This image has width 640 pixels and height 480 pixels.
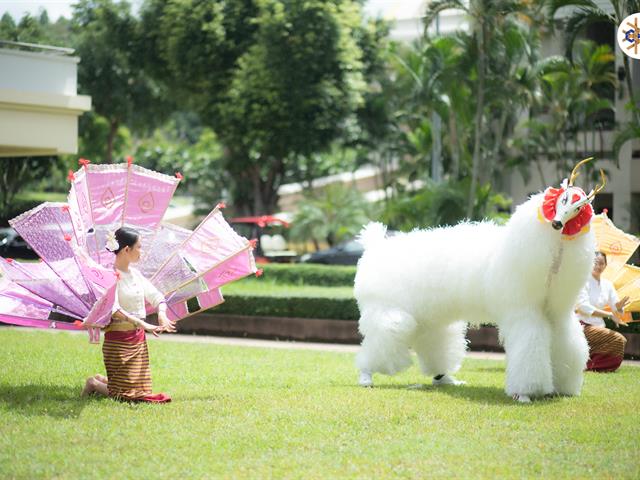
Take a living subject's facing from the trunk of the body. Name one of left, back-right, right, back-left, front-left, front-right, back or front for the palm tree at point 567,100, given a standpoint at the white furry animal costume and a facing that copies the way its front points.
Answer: back-left

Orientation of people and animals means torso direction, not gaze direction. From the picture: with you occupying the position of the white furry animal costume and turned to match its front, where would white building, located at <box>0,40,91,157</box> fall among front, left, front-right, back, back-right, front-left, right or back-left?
back

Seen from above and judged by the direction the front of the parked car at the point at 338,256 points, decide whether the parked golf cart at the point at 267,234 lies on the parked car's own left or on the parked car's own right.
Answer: on the parked car's own right

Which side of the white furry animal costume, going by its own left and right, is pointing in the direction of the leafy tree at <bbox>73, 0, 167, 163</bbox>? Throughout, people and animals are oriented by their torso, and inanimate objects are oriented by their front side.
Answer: back

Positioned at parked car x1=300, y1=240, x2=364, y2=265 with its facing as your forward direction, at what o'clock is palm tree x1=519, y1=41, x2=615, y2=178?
The palm tree is roughly at 6 o'clock from the parked car.

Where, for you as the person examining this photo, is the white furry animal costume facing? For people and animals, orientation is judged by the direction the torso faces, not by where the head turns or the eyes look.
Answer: facing the viewer and to the right of the viewer

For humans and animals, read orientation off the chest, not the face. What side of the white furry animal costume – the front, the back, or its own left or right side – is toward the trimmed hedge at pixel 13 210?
back

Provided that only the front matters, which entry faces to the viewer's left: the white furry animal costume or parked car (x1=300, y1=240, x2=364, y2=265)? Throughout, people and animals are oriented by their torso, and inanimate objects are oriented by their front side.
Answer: the parked car

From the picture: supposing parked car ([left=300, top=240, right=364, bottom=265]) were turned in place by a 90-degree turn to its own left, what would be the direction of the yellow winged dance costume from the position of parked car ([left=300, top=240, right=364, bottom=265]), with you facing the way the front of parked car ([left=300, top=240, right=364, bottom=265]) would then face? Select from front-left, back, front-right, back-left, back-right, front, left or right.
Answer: front

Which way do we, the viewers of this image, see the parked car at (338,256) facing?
facing to the left of the viewer

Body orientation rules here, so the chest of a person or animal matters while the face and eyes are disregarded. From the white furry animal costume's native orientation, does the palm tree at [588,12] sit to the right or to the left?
on its left

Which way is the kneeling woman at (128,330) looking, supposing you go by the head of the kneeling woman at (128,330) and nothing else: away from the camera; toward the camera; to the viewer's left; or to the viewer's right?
to the viewer's right
